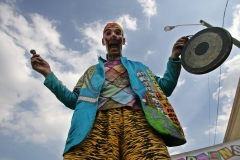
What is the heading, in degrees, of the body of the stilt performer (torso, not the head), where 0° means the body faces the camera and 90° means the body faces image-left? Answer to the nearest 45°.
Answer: approximately 0°
